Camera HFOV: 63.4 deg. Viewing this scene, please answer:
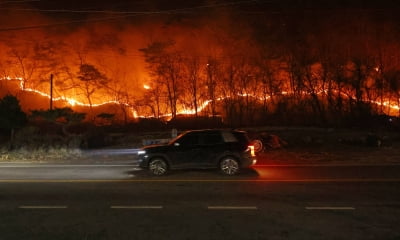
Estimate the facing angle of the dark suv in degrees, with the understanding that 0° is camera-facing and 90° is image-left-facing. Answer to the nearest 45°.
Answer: approximately 90°

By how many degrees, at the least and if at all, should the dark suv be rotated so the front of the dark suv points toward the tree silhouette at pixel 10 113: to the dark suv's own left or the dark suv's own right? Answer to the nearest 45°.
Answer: approximately 45° to the dark suv's own right
